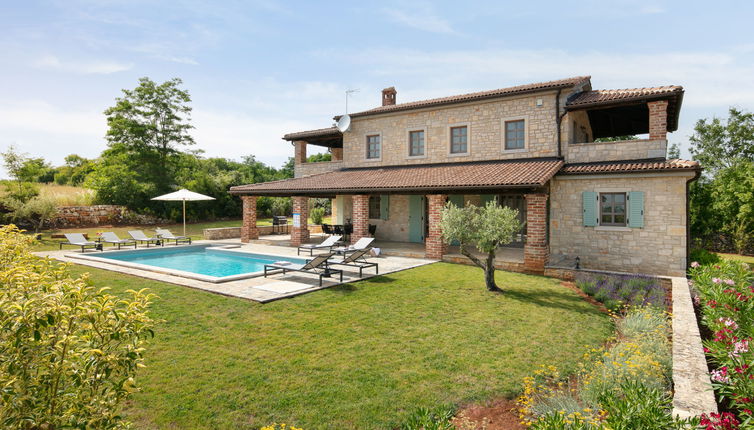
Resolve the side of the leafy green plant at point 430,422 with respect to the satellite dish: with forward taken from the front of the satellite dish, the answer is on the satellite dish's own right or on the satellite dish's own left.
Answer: on the satellite dish's own left

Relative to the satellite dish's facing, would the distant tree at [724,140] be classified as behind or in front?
behind

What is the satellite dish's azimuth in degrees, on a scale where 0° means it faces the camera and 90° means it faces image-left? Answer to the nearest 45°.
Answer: approximately 45°

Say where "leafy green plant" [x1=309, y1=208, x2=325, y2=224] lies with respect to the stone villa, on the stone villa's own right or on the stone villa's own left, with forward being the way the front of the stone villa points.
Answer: on the stone villa's own right

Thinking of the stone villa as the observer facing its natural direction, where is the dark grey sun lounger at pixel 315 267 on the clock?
The dark grey sun lounger is roughly at 12 o'clock from the stone villa.

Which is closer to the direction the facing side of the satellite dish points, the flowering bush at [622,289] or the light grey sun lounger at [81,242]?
the light grey sun lounger

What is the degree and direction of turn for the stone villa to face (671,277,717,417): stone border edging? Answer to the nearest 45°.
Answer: approximately 45° to its left

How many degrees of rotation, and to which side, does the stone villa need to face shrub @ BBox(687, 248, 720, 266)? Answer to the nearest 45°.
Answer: approximately 135° to its left

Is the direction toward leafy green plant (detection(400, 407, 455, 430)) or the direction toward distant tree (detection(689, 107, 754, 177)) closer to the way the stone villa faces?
the leafy green plant
